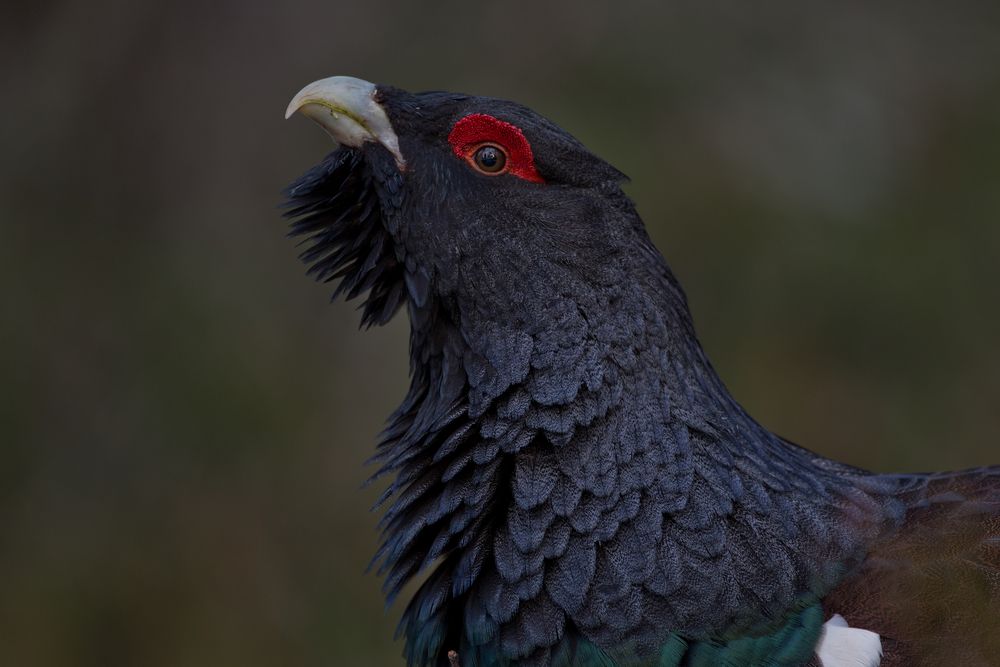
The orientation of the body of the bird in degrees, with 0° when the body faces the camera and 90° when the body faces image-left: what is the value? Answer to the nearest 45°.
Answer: approximately 90°
